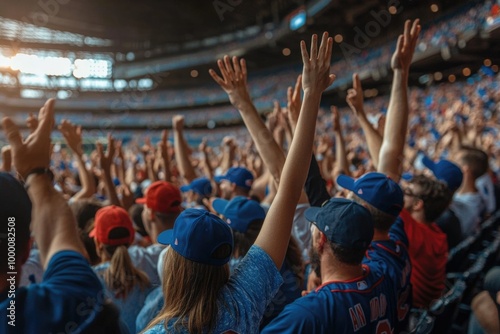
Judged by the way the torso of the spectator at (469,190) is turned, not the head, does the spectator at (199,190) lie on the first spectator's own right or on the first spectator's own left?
on the first spectator's own left

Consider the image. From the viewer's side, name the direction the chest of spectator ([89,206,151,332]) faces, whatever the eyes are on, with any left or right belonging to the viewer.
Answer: facing away from the viewer and to the left of the viewer

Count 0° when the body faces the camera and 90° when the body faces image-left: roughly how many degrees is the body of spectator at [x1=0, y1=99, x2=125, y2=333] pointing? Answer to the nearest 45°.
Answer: approximately 180°

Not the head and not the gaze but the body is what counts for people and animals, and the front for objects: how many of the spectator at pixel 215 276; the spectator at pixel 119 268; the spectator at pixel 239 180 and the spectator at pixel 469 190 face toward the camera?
0

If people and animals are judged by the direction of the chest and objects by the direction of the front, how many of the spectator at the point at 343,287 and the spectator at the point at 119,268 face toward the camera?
0

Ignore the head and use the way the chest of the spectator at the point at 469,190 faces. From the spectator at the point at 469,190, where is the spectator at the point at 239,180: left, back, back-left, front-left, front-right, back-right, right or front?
left

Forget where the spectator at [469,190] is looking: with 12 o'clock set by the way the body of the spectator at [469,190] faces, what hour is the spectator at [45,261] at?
the spectator at [45,261] is roughly at 8 o'clock from the spectator at [469,190].

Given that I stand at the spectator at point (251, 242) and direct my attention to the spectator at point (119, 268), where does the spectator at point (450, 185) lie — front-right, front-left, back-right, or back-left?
back-right

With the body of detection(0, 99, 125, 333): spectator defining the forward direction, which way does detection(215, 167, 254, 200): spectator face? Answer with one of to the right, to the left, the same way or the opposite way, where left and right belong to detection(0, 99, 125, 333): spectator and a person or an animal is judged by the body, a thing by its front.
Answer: the same way

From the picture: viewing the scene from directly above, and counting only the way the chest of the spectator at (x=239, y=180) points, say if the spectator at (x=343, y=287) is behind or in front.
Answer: behind

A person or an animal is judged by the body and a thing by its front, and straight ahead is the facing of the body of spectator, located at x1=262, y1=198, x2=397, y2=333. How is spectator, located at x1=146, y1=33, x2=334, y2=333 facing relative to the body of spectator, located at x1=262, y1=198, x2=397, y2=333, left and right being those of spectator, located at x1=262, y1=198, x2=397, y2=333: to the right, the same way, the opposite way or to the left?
the same way

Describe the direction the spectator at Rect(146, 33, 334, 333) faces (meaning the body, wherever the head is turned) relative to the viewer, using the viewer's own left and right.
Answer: facing away from the viewer and to the left of the viewer

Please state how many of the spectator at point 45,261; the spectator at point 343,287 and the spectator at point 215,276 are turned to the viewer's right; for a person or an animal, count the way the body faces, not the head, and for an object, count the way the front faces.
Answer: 0

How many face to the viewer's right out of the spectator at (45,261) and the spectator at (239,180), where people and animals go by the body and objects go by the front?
0

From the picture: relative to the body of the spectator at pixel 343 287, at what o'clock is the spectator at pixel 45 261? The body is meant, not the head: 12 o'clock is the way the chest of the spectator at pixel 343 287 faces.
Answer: the spectator at pixel 45 261 is roughly at 9 o'clock from the spectator at pixel 343 287.

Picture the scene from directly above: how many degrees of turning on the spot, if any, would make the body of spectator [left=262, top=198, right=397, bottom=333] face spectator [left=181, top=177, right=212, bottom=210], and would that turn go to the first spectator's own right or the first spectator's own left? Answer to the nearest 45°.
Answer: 0° — they already face them

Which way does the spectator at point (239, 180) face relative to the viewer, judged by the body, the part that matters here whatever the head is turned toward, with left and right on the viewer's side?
facing away from the viewer and to the left of the viewer

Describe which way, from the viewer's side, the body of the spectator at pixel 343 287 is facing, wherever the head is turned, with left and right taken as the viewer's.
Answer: facing away from the viewer and to the left of the viewer
